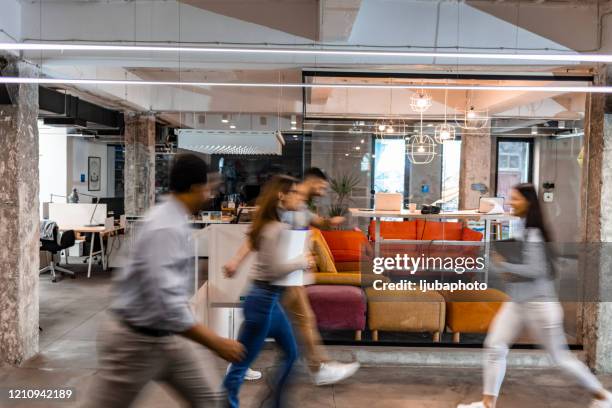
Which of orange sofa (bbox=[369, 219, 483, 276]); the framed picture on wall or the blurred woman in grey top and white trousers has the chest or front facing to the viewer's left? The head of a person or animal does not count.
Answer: the blurred woman in grey top and white trousers

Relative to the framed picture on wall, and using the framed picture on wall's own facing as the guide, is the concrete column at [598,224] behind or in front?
in front

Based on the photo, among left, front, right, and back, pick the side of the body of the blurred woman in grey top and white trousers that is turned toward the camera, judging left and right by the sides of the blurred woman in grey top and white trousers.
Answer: left

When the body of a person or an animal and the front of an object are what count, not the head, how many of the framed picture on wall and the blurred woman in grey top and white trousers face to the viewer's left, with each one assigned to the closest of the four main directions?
1

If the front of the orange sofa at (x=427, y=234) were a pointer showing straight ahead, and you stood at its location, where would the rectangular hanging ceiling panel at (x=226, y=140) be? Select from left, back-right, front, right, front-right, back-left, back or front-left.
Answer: right

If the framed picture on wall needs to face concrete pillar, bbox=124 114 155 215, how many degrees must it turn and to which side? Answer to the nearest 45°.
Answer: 0° — it already faces it

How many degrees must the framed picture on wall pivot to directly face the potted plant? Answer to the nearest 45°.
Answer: approximately 45° to its left

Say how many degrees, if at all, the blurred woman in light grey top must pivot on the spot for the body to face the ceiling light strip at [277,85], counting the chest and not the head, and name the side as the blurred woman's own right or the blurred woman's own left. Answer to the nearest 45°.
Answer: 0° — they already face it

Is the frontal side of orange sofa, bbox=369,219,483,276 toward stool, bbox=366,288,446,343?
yes

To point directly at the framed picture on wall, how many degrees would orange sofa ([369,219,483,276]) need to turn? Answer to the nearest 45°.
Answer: approximately 135° to its right

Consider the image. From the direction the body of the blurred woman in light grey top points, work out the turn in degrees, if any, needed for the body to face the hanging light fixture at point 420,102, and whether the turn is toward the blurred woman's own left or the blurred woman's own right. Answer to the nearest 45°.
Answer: approximately 90° to the blurred woman's own right

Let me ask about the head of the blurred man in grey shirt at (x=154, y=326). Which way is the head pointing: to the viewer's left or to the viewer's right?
to the viewer's right
